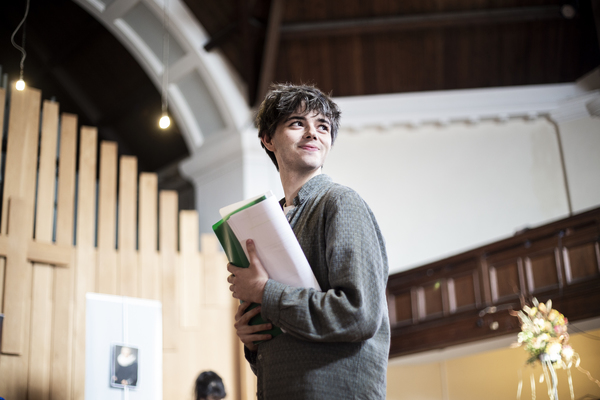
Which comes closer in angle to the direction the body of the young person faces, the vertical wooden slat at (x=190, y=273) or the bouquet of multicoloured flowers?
the vertical wooden slat

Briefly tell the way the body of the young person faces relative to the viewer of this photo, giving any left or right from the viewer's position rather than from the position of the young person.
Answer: facing to the left of the viewer

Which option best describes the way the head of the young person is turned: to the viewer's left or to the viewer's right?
to the viewer's right

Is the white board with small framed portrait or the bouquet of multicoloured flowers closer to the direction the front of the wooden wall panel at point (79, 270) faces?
the white board with small framed portrait

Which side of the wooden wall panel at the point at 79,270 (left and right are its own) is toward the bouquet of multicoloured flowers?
left

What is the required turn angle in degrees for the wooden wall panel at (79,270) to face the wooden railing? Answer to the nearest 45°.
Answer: approximately 90° to its left

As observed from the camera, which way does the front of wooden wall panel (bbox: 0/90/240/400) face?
facing the viewer

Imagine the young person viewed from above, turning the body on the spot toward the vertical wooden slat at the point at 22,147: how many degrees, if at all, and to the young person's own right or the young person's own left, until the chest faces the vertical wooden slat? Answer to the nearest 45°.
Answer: approximately 45° to the young person's own right
